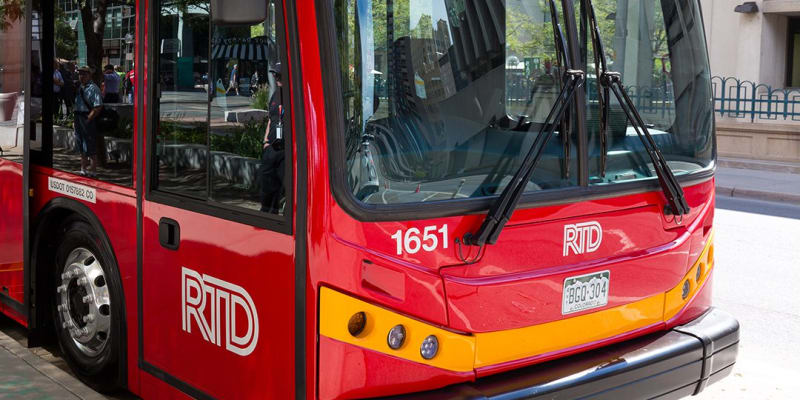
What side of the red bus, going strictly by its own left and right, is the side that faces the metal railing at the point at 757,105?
left

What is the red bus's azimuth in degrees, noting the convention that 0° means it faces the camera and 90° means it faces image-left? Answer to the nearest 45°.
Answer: approximately 315°
